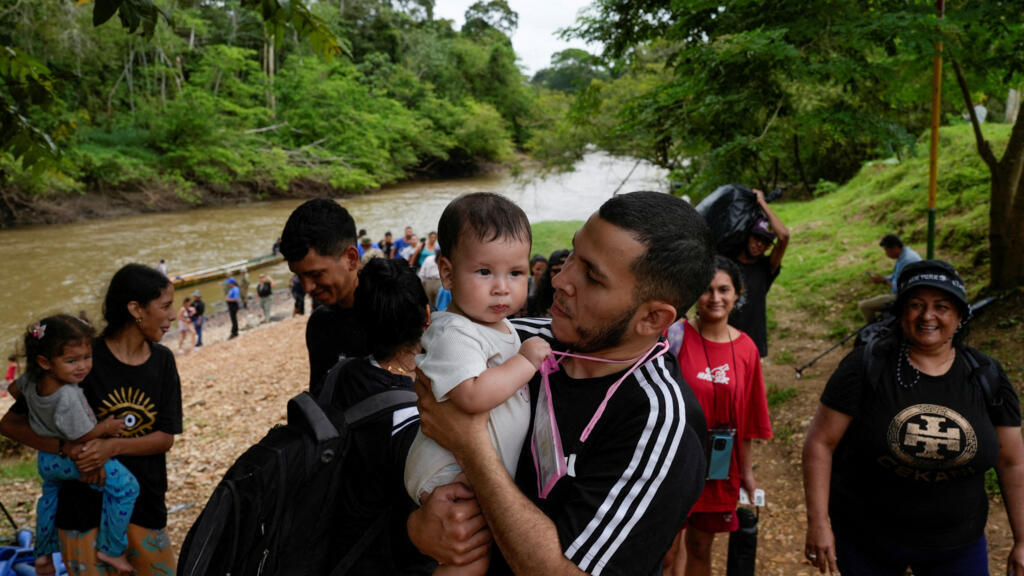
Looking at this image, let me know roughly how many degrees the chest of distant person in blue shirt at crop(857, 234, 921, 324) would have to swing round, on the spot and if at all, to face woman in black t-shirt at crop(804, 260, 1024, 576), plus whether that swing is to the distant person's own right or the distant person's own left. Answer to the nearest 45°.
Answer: approximately 90° to the distant person's own left

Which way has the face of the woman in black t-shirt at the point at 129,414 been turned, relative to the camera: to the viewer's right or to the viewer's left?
to the viewer's right

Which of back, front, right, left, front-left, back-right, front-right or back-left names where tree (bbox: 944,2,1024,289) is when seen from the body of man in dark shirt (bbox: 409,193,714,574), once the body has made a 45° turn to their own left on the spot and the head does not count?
back-left

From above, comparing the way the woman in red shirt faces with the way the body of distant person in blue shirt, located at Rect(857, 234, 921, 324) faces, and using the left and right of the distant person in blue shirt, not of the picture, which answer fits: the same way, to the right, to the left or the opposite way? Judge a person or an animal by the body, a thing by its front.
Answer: to the left

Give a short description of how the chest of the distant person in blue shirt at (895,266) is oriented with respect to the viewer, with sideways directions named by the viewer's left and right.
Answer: facing to the left of the viewer
